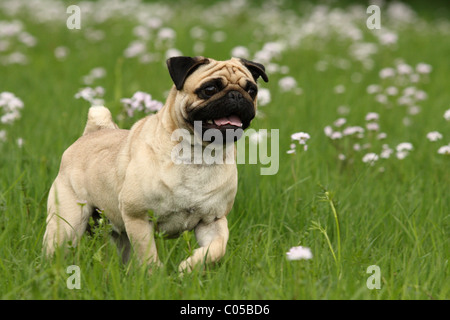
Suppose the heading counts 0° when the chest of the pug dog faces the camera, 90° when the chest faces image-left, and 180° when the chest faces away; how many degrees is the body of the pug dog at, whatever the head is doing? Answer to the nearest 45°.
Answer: approximately 315°

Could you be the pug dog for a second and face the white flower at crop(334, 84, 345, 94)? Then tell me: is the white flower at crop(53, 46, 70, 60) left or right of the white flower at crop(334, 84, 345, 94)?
left

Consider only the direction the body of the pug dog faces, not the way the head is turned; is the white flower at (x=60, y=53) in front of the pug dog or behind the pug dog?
behind

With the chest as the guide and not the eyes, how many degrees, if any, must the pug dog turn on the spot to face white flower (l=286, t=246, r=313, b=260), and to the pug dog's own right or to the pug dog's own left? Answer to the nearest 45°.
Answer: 0° — it already faces it

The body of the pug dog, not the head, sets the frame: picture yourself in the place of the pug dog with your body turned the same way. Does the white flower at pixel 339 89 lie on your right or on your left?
on your left
